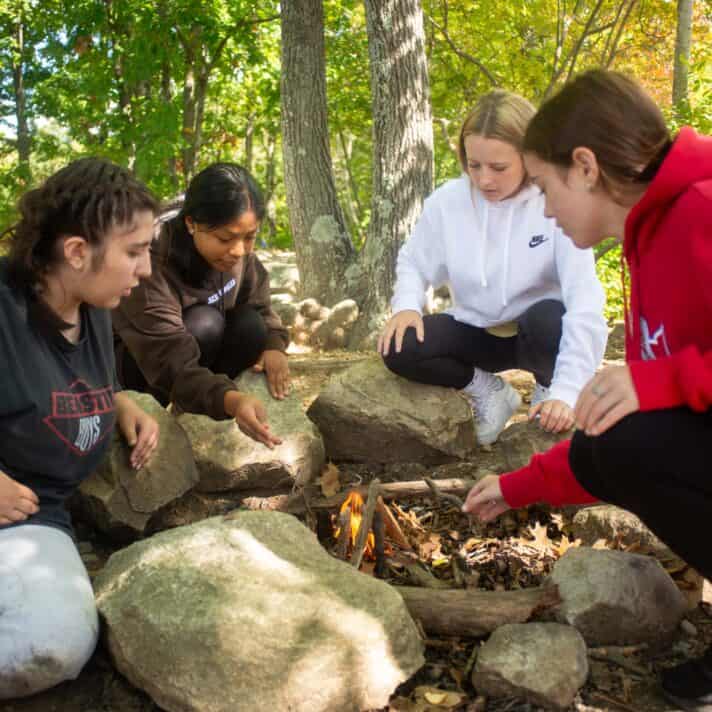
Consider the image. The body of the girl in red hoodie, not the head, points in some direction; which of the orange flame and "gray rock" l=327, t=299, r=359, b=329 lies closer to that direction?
the orange flame

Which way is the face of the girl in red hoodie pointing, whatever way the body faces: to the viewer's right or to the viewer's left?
to the viewer's left

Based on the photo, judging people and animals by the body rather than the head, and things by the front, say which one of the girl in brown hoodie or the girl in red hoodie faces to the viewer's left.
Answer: the girl in red hoodie

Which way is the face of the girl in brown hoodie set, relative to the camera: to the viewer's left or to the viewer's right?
to the viewer's right

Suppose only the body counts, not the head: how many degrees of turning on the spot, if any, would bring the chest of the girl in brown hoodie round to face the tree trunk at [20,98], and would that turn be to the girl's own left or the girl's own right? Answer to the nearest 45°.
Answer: approximately 135° to the girl's own left

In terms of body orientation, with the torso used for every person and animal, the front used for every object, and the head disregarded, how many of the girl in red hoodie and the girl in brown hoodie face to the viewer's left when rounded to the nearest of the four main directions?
1

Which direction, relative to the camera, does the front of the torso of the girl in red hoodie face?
to the viewer's left

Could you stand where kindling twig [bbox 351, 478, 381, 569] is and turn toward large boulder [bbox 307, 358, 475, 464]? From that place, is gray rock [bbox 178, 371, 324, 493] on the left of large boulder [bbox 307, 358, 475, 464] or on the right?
left

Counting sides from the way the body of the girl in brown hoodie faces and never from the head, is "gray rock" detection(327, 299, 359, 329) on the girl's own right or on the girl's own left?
on the girl's own left

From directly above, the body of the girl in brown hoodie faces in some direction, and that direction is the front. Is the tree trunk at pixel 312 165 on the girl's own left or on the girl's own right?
on the girl's own left

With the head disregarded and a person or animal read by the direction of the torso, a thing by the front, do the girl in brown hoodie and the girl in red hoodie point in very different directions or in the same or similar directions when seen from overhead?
very different directions
